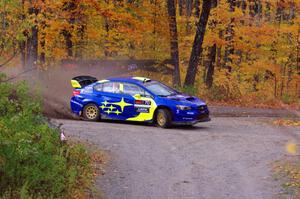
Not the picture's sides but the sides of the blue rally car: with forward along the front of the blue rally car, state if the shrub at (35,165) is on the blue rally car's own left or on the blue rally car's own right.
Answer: on the blue rally car's own right

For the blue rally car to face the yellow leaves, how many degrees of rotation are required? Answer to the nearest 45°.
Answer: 0° — it already faces it

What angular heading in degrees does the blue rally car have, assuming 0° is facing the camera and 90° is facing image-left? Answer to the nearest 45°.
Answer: approximately 315°

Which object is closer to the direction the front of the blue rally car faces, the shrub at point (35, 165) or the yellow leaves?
the yellow leaves
